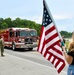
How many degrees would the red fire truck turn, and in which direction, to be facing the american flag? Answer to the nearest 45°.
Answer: approximately 45° to its right

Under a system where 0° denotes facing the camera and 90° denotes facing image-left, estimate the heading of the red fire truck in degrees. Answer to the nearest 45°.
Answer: approximately 315°
